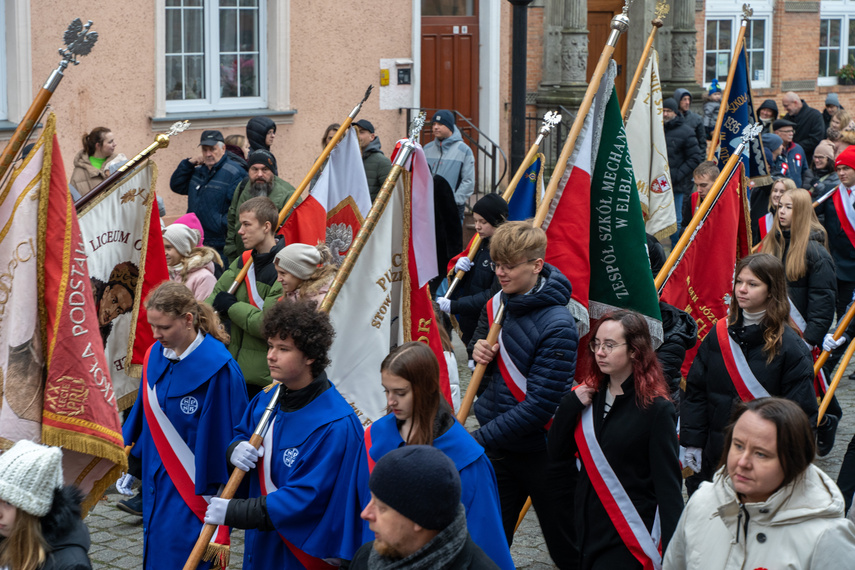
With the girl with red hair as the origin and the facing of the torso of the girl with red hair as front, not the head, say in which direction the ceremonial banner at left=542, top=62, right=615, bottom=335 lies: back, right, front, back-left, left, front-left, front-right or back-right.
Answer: back-right

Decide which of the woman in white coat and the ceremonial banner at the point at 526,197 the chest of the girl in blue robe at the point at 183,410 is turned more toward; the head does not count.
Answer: the woman in white coat

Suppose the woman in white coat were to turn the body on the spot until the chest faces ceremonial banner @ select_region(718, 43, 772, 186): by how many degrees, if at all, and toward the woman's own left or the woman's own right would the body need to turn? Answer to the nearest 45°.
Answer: approximately 135° to the woman's own right

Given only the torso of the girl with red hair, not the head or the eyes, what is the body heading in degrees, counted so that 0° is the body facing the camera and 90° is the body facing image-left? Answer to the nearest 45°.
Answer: approximately 45°
